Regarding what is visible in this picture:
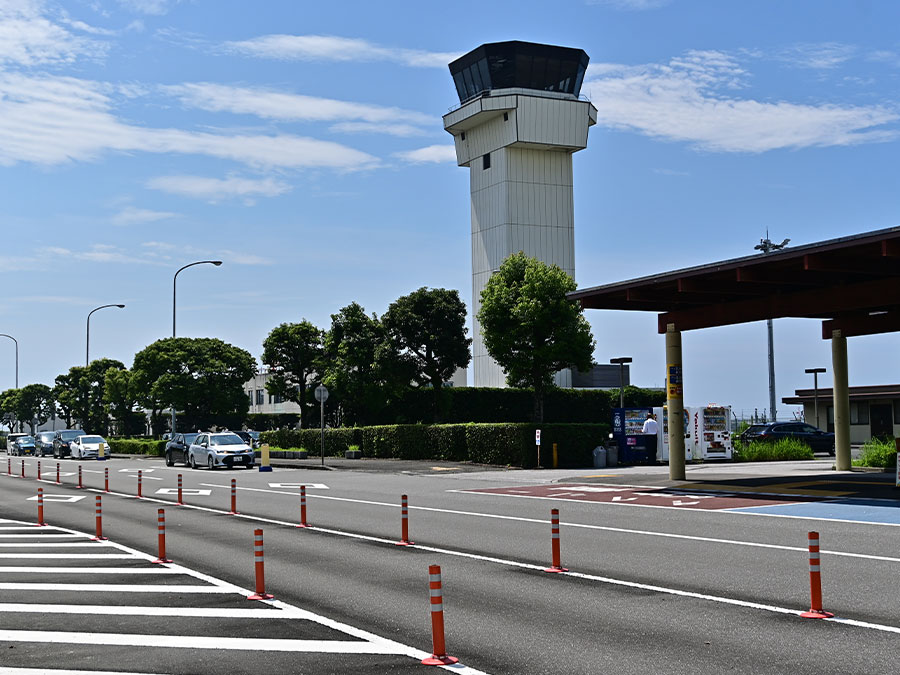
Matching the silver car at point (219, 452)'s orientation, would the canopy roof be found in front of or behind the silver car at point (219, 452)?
in front

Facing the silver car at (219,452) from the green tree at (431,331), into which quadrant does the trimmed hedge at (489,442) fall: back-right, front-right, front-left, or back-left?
front-left

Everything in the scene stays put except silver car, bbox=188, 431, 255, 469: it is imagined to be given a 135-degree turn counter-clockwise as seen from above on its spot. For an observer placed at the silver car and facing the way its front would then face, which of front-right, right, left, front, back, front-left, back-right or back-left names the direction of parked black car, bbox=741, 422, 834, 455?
right

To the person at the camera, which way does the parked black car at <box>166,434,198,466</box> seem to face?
facing the viewer and to the right of the viewer

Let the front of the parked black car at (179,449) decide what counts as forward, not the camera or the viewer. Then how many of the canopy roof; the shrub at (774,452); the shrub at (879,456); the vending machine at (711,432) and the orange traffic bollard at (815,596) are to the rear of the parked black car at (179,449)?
0

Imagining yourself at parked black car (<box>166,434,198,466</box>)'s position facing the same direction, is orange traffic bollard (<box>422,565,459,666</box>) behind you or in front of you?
in front

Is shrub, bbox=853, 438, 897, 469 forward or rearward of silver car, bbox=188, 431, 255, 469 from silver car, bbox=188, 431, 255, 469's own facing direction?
forward

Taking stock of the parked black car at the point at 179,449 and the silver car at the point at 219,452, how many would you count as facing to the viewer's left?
0

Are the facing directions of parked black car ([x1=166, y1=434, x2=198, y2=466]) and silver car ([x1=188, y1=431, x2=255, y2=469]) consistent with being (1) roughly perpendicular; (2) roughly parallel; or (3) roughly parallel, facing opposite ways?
roughly parallel

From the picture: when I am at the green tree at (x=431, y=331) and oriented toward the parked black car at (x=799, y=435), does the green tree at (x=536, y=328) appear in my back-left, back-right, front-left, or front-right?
front-right
